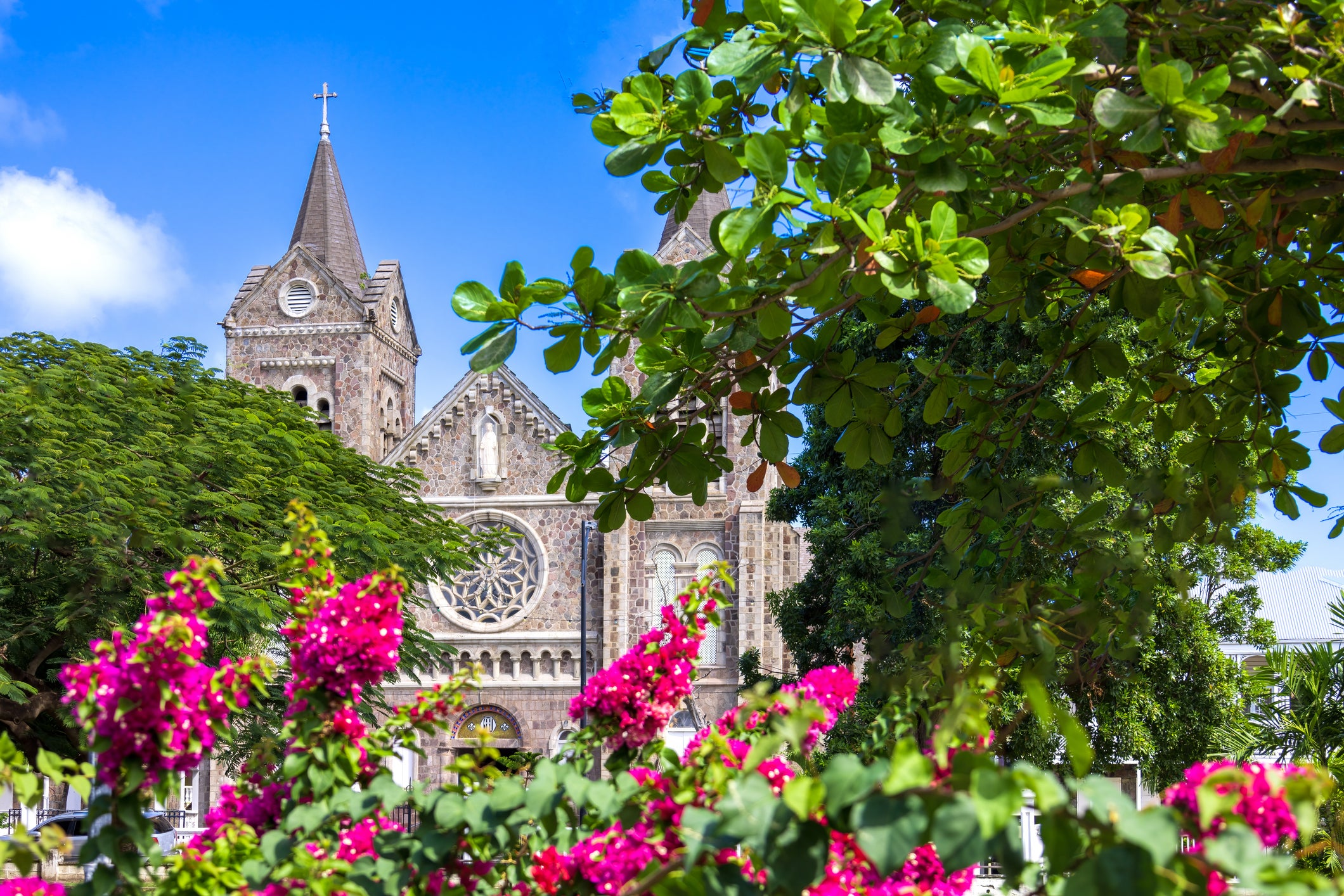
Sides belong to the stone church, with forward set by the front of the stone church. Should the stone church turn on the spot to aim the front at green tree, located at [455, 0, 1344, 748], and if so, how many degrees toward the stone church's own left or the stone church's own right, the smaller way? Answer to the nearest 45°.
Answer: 0° — it already faces it

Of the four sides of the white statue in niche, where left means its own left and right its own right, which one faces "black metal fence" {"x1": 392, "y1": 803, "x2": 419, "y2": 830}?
front

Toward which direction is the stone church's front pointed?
toward the camera

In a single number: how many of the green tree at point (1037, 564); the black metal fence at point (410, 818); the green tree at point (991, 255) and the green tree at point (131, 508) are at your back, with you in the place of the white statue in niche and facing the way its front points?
0

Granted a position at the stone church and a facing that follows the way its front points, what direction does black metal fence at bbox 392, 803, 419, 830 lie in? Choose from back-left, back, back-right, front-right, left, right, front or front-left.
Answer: front

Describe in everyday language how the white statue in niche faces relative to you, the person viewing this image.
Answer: facing the viewer

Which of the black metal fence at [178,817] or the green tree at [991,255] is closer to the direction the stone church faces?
the green tree

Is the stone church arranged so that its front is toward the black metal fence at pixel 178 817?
no

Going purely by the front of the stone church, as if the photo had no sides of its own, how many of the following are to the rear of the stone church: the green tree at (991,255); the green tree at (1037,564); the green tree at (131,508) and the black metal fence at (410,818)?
0
